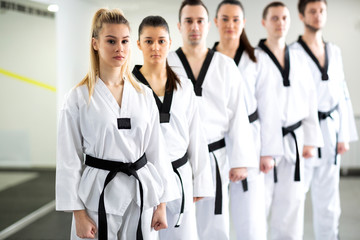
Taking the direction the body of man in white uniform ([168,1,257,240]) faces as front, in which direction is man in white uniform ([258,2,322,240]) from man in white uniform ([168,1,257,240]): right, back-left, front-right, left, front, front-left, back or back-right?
back-left

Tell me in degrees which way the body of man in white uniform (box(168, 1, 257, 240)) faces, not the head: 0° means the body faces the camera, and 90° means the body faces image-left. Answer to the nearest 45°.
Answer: approximately 0°

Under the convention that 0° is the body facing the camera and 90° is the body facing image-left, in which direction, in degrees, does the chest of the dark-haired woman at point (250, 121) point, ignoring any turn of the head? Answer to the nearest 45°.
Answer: approximately 0°

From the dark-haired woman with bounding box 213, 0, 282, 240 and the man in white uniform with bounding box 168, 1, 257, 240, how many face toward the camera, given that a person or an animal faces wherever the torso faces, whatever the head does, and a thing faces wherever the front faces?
2

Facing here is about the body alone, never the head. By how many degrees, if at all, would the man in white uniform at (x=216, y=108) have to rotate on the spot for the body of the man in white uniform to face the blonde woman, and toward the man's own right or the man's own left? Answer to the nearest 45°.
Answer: approximately 45° to the man's own right

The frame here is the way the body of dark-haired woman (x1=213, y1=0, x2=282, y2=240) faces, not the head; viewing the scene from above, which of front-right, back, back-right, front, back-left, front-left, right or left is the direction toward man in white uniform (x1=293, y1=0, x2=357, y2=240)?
back-left
